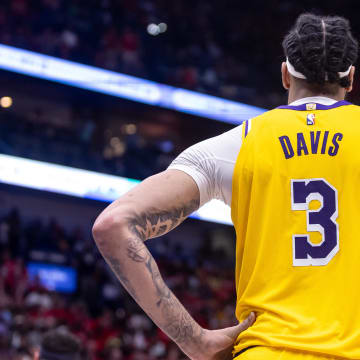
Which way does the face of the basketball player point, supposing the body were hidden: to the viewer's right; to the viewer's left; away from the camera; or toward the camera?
away from the camera

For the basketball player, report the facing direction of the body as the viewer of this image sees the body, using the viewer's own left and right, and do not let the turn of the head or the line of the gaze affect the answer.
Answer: facing away from the viewer
